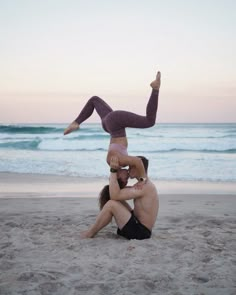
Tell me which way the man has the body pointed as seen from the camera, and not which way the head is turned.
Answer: to the viewer's left
